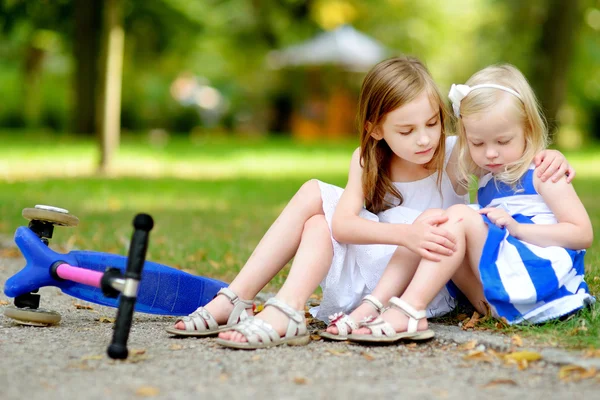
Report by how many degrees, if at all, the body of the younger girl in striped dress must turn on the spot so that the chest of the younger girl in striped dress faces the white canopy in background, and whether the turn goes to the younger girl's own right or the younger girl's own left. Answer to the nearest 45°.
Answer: approximately 135° to the younger girl's own right

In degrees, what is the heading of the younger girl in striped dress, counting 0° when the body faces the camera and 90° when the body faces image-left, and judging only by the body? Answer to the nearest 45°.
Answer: approximately 45°

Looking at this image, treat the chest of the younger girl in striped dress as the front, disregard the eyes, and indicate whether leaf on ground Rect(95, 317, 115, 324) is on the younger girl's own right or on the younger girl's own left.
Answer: on the younger girl's own right
